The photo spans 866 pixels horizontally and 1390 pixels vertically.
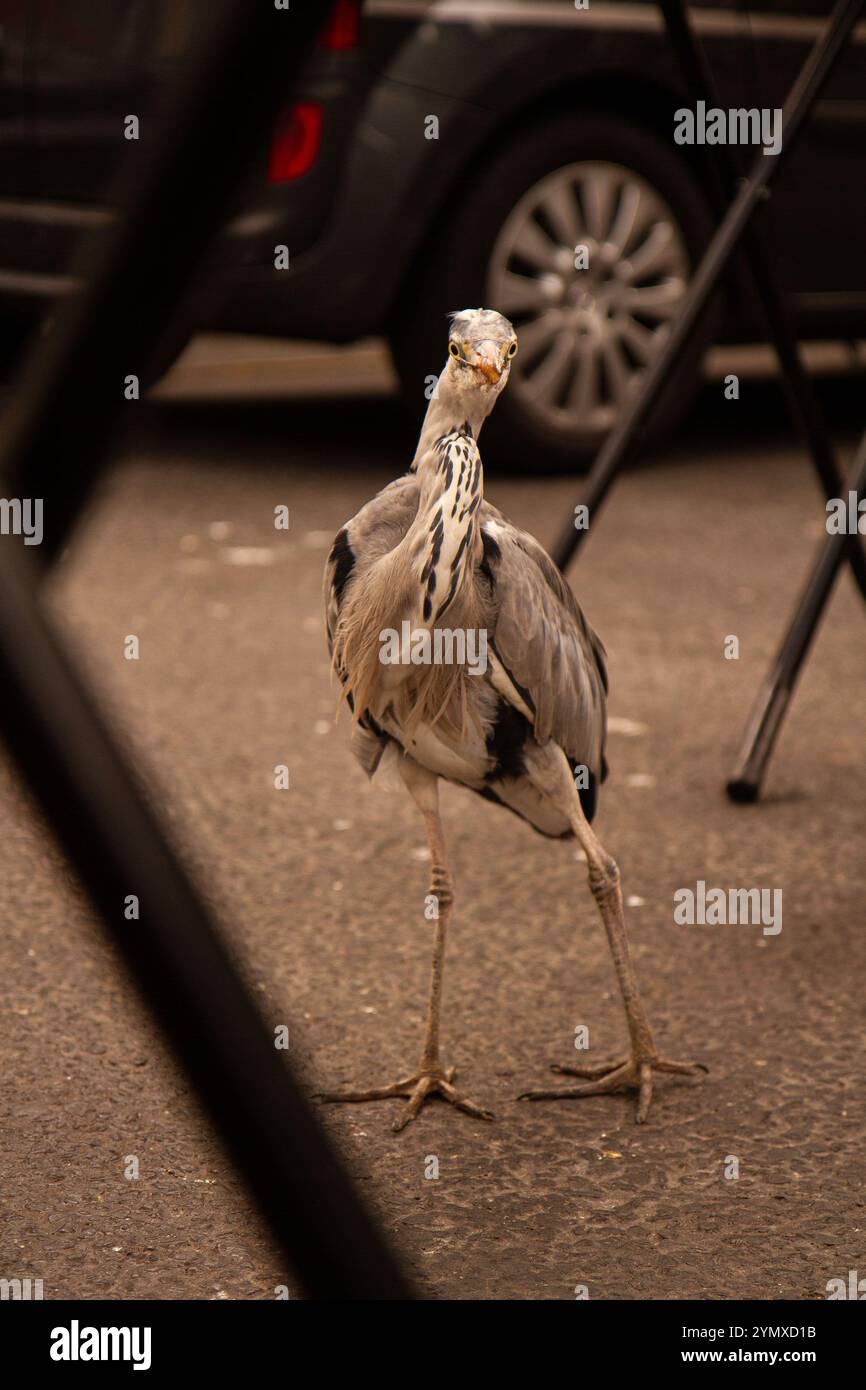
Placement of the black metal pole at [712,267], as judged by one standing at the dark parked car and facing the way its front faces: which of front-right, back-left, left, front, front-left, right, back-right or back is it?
back-right

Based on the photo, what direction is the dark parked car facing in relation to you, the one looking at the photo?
facing away from the viewer and to the right of the viewer

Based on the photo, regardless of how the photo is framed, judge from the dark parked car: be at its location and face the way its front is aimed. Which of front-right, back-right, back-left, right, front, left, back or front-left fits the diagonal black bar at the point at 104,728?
back-right

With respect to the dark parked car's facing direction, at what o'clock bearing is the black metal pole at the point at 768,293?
The black metal pole is roughly at 4 o'clock from the dark parked car.

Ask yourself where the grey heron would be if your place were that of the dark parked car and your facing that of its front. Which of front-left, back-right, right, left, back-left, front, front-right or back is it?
back-right
